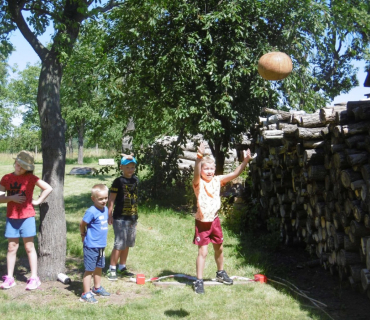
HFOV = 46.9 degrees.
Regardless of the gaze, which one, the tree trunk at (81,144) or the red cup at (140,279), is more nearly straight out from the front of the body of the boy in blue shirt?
the red cup

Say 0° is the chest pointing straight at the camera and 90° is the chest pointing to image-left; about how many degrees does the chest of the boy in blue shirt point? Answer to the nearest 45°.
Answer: approximately 315°

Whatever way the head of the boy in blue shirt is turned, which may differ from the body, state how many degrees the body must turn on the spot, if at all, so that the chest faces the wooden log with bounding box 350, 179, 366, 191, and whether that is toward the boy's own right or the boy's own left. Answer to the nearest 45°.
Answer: approximately 45° to the boy's own left

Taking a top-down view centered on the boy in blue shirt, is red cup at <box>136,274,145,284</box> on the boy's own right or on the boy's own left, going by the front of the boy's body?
on the boy's own left

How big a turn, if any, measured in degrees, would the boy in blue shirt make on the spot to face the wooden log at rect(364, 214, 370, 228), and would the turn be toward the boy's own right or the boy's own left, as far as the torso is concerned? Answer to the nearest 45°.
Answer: approximately 45° to the boy's own left

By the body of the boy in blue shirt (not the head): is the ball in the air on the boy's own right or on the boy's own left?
on the boy's own left

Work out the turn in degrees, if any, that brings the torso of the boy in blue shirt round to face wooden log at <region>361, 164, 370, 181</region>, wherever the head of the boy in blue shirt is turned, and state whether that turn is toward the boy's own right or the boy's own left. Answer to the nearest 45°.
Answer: approximately 45° to the boy's own left

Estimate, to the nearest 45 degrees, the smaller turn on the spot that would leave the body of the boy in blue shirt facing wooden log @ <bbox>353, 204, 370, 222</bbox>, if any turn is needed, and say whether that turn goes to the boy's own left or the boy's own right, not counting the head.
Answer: approximately 45° to the boy's own left
